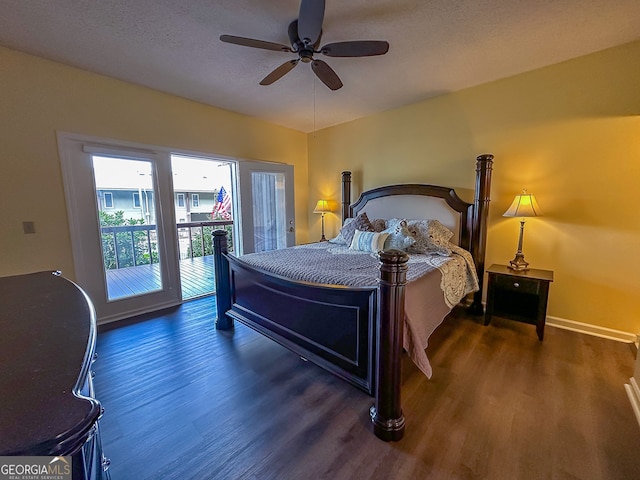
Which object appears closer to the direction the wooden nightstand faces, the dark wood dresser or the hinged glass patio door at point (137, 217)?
the dark wood dresser

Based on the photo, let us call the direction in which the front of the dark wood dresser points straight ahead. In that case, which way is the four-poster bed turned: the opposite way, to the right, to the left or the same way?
the opposite way

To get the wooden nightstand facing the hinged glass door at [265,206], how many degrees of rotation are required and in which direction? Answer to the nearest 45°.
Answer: approximately 90° to its right

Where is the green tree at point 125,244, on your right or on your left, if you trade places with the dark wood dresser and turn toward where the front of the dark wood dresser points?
on your left

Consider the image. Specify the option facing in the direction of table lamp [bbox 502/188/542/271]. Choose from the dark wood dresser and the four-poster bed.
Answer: the dark wood dresser

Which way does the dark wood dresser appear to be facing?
to the viewer's right

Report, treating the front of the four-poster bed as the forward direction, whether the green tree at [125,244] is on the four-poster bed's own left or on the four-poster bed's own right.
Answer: on the four-poster bed's own right
